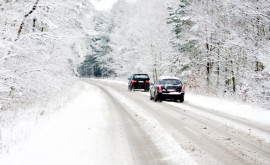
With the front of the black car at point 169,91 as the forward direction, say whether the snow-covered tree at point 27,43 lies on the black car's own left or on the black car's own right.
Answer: on the black car's own left

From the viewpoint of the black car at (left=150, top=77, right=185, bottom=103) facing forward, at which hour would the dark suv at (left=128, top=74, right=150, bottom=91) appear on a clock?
The dark suv is roughly at 1 o'clock from the black car.

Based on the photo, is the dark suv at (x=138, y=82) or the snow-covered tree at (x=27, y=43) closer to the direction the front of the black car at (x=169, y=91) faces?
the dark suv

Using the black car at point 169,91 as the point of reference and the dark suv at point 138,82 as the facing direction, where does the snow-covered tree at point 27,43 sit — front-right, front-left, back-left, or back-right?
back-left

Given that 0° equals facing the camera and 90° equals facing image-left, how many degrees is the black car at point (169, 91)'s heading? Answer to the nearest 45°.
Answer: approximately 135°
